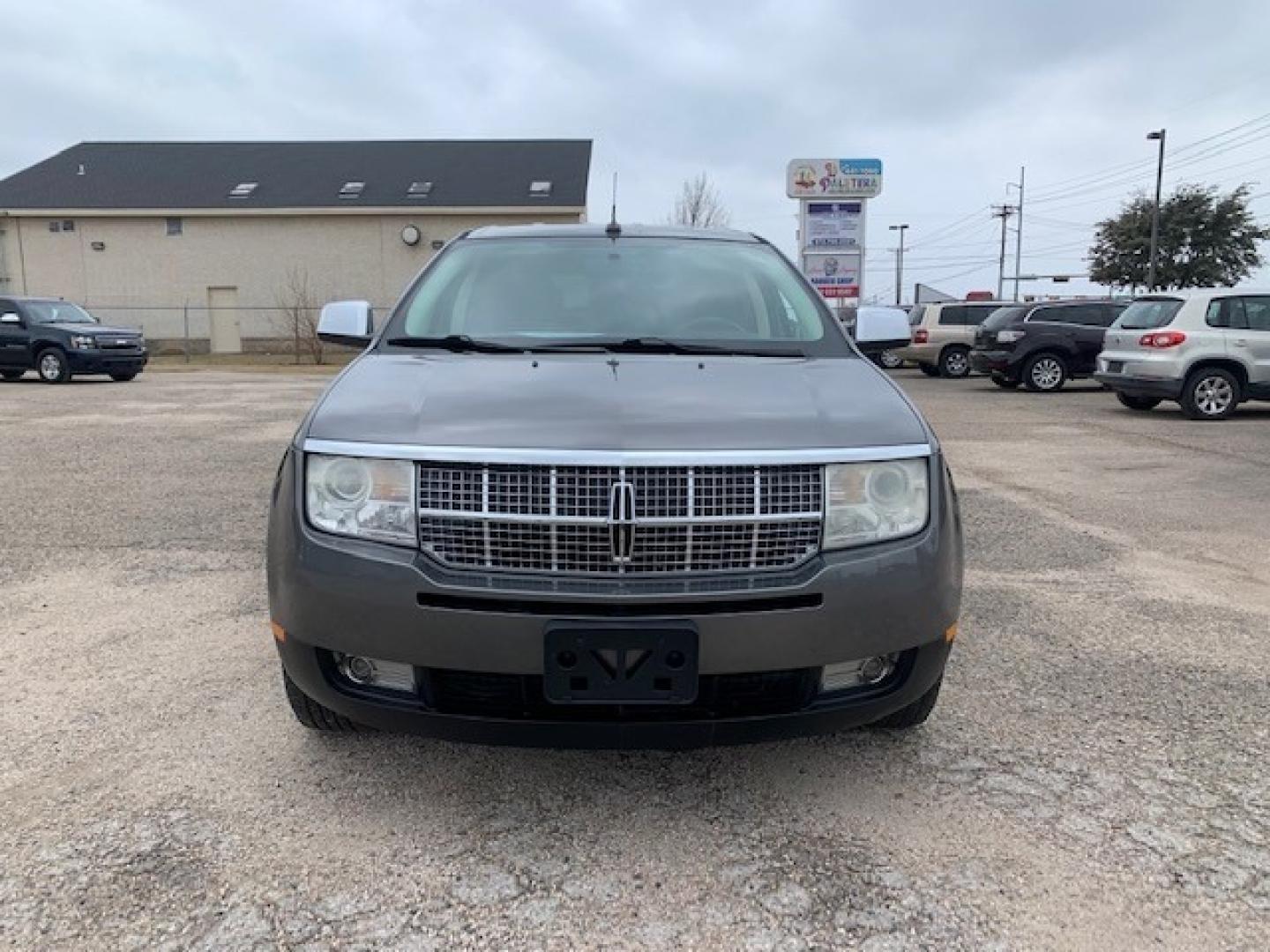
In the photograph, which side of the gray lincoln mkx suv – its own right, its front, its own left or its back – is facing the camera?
front

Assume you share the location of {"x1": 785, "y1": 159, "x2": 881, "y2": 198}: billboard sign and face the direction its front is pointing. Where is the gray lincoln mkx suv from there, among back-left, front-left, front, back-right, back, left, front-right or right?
front

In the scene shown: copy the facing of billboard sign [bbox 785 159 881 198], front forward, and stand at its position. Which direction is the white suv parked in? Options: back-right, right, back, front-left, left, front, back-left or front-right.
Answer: front-left

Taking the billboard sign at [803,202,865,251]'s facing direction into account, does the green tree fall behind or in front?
behind

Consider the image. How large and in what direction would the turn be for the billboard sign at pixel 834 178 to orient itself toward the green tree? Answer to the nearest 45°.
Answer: approximately 135° to its left

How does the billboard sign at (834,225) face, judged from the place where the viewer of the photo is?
facing the viewer

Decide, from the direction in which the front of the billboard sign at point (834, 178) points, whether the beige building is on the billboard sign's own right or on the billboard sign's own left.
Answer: on the billboard sign's own right

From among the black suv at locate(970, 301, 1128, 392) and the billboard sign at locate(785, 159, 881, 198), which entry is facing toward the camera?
the billboard sign

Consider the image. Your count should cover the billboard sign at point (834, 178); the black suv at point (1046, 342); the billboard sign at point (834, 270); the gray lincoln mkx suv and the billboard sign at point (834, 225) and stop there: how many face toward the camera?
4

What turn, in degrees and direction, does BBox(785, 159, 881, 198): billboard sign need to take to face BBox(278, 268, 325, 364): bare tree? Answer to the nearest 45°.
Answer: approximately 135° to its right

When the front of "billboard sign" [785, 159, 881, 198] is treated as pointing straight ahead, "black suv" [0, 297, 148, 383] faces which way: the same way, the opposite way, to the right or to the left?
to the left

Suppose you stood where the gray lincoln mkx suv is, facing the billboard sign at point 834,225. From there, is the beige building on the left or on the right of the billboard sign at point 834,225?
left

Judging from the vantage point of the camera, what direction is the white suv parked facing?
facing away from the viewer and to the right of the viewer
